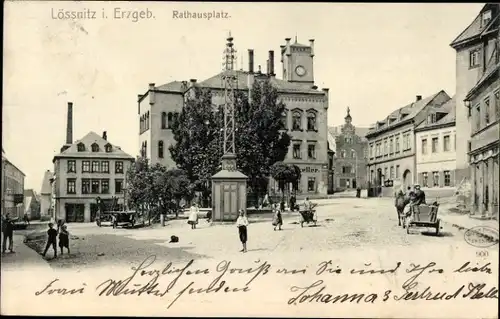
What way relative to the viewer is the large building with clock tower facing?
toward the camera

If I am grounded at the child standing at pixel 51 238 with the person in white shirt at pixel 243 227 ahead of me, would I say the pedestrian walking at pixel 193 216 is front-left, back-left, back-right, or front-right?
front-left

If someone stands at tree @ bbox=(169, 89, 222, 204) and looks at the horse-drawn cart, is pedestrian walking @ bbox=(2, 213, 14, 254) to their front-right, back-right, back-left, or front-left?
front-right

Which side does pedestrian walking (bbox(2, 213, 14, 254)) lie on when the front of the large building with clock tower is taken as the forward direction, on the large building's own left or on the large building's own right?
on the large building's own right

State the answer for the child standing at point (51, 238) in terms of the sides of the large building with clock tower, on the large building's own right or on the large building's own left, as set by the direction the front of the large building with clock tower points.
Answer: on the large building's own right

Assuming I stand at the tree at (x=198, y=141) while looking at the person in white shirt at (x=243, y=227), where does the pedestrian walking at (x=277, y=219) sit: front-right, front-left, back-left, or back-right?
front-left
